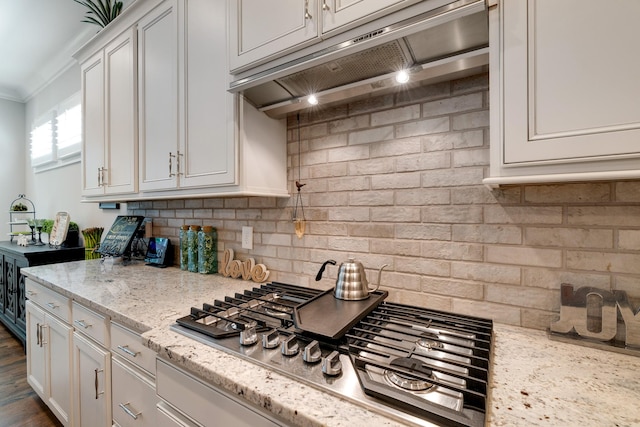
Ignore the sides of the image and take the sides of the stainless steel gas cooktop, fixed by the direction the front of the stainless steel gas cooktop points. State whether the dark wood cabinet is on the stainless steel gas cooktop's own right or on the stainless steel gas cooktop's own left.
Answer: on the stainless steel gas cooktop's own right

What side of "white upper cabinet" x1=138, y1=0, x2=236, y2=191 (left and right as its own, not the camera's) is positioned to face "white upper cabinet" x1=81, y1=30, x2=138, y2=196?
right

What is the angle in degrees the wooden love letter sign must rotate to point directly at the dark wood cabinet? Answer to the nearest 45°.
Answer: approximately 90° to its right

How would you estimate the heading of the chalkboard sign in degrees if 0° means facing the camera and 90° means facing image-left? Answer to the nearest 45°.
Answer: approximately 45°

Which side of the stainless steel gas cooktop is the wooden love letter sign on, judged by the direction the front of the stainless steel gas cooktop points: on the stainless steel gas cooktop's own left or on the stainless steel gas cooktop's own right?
on the stainless steel gas cooktop's own right

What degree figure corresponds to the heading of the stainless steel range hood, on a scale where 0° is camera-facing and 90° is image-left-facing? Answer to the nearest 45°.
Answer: approximately 45°

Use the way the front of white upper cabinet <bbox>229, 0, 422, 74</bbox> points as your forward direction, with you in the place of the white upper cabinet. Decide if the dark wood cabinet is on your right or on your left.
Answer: on your right

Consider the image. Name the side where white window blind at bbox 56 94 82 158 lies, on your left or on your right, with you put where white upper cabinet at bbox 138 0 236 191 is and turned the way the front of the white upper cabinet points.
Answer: on your right

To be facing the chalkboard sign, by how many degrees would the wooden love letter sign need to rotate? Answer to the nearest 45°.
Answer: approximately 90° to its right

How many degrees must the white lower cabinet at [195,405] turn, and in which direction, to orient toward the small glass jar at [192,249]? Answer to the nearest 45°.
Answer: approximately 135° to its right
